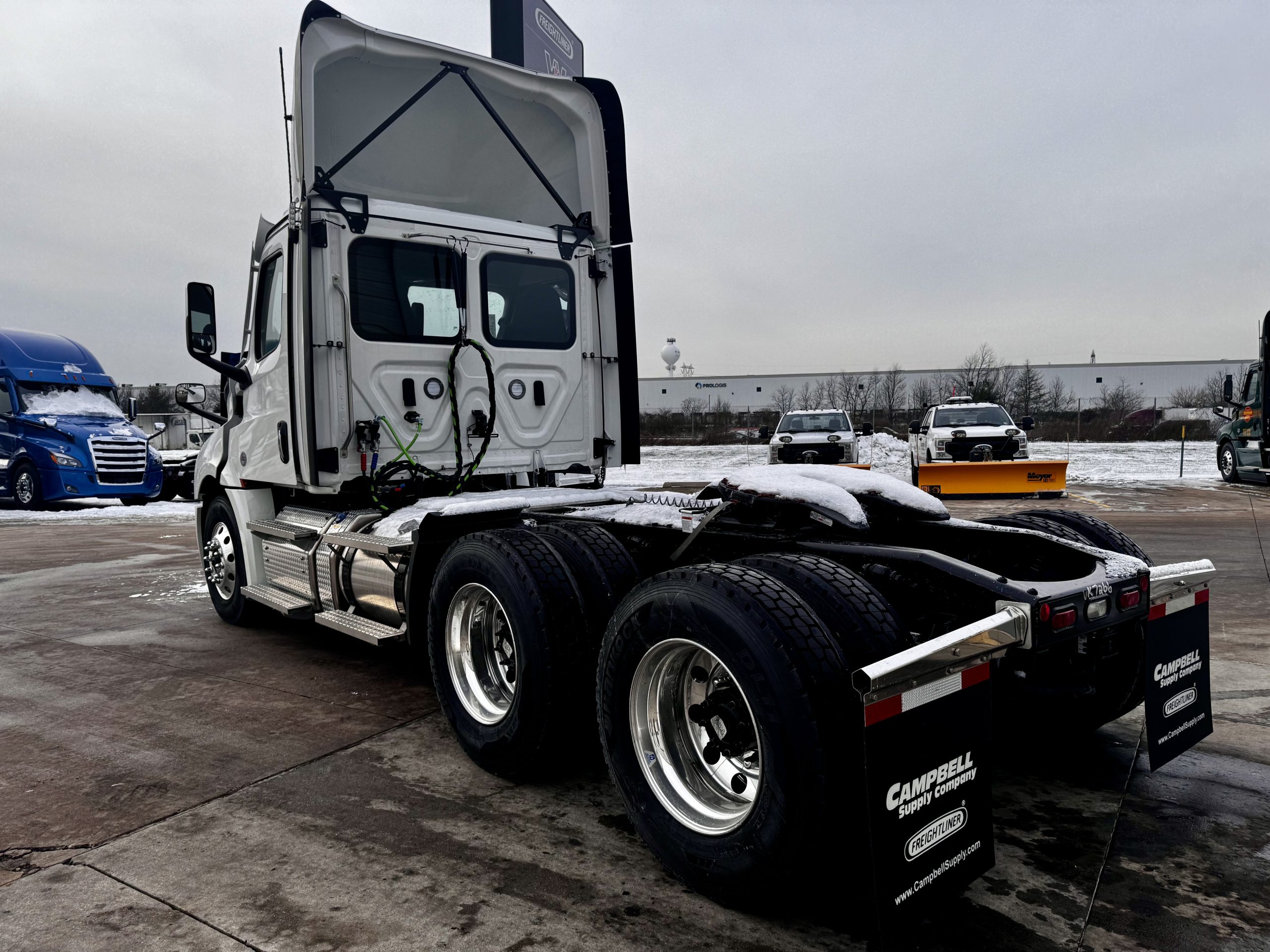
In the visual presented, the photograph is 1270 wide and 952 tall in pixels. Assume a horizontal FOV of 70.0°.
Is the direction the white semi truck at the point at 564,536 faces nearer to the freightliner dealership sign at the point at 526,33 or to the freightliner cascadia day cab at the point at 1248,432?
the freightliner dealership sign

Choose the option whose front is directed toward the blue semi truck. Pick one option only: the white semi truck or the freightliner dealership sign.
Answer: the white semi truck

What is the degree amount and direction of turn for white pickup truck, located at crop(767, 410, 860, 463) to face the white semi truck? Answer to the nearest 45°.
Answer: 0° — it already faces it

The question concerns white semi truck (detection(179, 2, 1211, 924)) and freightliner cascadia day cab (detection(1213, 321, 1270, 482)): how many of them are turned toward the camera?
0

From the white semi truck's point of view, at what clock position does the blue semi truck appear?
The blue semi truck is roughly at 12 o'clock from the white semi truck.

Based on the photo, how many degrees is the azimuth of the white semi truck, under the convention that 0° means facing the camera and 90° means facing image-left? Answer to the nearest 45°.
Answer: approximately 135°

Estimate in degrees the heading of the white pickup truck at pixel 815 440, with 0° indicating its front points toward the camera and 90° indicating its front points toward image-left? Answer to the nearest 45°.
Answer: approximately 0°

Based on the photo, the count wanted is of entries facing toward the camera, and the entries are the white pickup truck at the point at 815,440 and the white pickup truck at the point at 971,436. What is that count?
2

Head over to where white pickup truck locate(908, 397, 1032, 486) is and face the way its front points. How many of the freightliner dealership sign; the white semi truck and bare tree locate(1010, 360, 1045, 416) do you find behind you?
1

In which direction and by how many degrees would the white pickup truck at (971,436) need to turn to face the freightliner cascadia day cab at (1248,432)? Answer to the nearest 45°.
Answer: approximately 90° to its left

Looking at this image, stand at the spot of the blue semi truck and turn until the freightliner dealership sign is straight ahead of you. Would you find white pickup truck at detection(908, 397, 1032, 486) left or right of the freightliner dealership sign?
left

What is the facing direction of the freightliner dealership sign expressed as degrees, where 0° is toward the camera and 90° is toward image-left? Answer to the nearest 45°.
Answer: approximately 315°

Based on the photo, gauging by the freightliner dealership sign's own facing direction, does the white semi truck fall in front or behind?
in front
